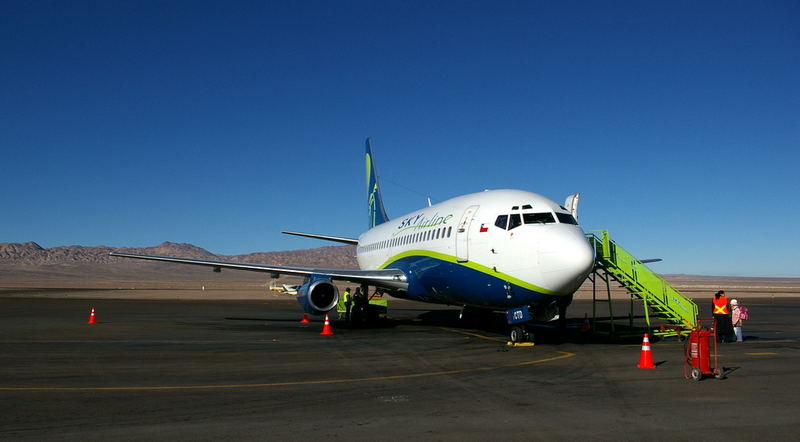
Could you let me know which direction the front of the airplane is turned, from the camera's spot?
facing the viewer and to the right of the viewer

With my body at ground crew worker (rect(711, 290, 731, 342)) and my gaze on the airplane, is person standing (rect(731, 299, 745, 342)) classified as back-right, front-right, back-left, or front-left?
back-right

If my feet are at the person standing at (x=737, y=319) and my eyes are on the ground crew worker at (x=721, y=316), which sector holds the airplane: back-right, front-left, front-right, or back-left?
front-right

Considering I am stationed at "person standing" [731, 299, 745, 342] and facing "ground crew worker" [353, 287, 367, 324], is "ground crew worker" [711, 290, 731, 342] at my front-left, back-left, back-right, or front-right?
front-left

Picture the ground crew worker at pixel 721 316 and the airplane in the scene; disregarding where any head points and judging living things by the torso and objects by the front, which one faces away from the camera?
the ground crew worker

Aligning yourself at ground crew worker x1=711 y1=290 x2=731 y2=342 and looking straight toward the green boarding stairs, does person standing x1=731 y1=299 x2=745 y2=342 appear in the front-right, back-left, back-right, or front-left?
back-right

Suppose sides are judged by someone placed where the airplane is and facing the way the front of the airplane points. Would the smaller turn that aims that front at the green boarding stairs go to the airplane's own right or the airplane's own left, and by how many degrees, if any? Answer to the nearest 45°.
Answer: approximately 45° to the airplane's own left

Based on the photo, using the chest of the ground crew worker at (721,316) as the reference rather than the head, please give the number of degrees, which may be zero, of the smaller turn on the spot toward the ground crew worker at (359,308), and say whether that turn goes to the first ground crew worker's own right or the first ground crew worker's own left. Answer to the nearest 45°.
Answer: approximately 90° to the first ground crew worker's own left

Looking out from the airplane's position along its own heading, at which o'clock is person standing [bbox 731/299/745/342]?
The person standing is roughly at 10 o'clock from the airplane.
